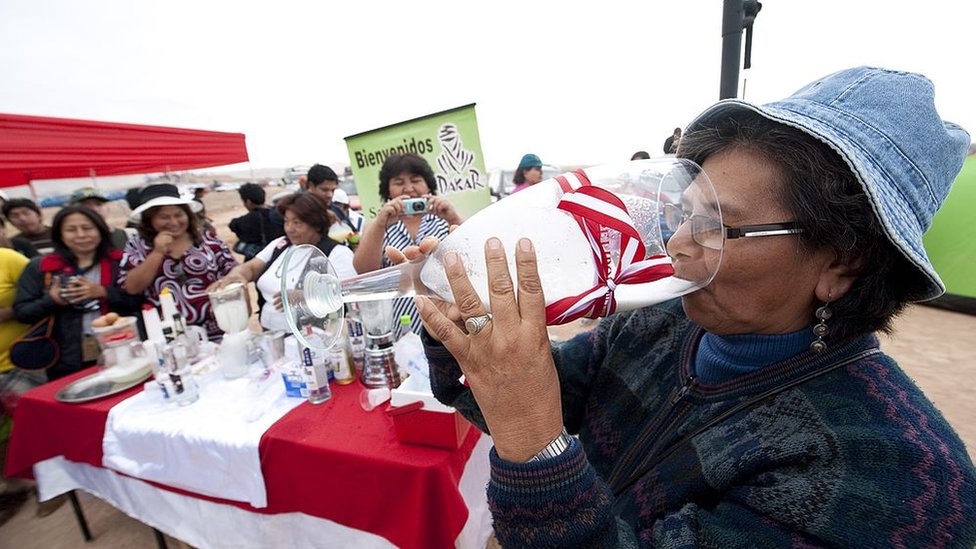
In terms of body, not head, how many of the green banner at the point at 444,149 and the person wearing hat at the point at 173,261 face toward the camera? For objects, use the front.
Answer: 2

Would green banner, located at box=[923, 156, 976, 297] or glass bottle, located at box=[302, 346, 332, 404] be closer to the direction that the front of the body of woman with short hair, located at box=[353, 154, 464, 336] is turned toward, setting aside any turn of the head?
the glass bottle

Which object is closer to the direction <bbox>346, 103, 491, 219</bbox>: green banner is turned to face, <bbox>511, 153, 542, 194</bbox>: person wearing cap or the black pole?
the black pole

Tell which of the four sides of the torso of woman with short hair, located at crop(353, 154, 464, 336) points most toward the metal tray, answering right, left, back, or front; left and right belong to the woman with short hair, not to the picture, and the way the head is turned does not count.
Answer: right

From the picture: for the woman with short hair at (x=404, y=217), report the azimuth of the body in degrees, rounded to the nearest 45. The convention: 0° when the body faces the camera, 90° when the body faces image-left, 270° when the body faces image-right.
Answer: approximately 0°

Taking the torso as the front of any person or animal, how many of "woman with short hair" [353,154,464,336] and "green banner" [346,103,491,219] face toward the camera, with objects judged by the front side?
2
